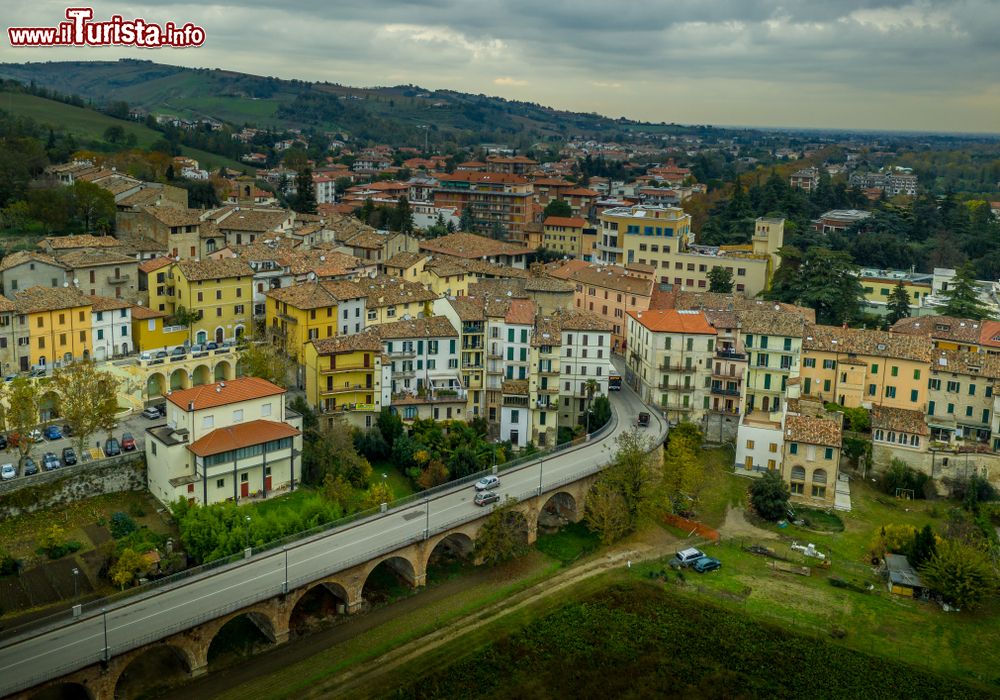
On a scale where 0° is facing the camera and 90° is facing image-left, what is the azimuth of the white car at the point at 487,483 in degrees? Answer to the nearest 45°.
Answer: approximately 45°

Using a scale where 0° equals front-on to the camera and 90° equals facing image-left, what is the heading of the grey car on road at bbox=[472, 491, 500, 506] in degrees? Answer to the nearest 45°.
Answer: approximately 225°

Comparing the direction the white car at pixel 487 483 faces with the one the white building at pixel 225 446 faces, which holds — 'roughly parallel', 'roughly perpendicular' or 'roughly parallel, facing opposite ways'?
roughly perpendicular

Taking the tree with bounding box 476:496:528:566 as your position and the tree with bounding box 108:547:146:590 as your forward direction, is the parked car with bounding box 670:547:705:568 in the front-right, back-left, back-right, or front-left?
back-left

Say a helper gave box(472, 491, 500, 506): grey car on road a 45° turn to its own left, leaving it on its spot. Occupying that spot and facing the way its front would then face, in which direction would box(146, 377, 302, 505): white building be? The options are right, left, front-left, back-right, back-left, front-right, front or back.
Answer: left

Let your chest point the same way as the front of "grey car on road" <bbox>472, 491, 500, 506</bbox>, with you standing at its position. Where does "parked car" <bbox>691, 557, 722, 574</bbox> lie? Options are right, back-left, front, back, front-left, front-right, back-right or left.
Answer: front-right

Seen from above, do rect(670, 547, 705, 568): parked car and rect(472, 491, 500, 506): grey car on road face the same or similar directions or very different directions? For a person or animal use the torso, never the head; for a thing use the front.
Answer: very different directions

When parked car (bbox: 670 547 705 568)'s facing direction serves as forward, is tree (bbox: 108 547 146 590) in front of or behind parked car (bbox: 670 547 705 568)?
in front
